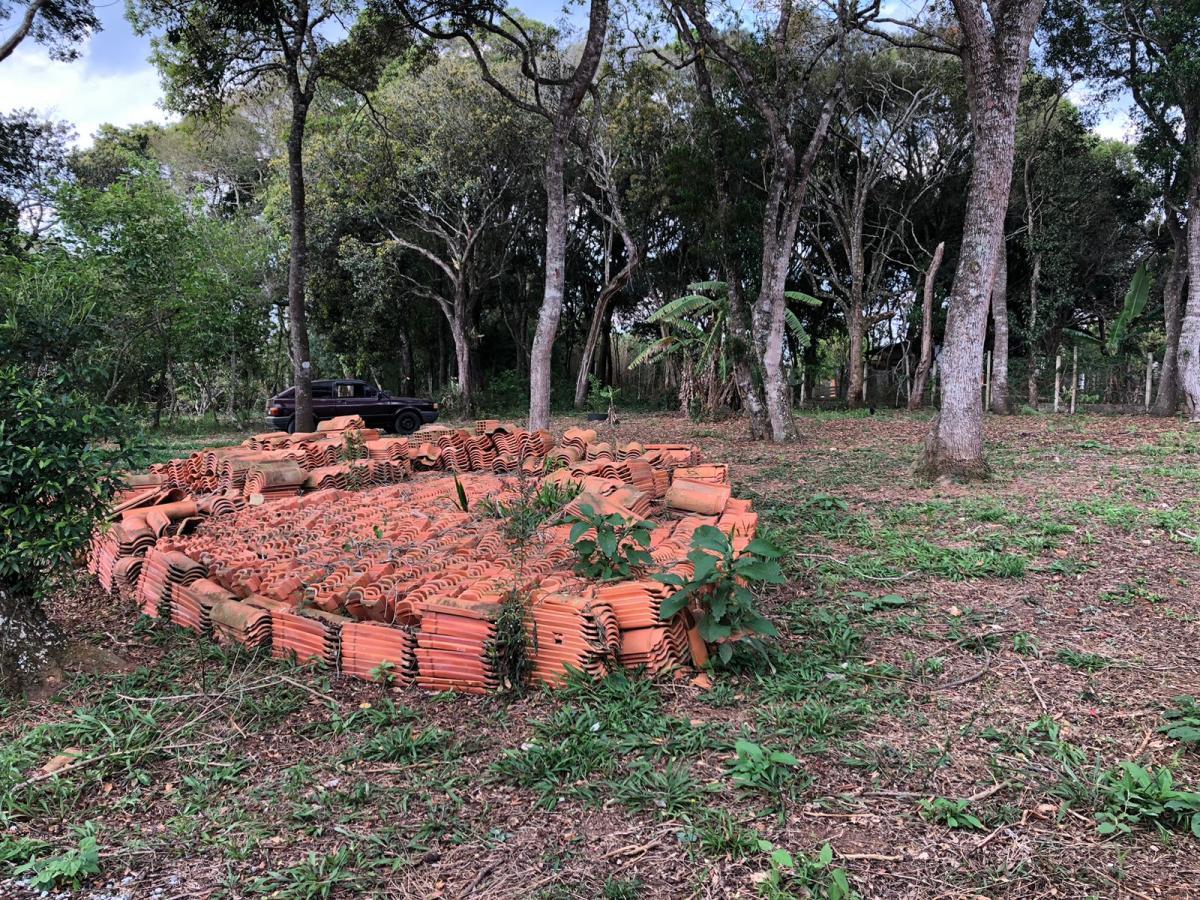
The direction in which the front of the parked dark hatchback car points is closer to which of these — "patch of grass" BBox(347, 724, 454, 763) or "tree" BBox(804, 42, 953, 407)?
the tree

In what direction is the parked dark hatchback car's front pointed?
to the viewer's right

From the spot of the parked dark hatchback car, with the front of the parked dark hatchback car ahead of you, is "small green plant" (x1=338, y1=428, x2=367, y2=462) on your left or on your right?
on your right

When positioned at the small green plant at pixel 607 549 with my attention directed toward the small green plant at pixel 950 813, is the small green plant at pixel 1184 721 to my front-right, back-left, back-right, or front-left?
front-left

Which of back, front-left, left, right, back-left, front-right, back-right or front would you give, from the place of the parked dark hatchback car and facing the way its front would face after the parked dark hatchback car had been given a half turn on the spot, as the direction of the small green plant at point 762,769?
left

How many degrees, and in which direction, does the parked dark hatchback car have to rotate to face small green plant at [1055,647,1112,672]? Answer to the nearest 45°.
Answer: approximately 90° to its right

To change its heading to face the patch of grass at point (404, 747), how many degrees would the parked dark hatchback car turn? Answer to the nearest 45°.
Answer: approximately 90° to its right

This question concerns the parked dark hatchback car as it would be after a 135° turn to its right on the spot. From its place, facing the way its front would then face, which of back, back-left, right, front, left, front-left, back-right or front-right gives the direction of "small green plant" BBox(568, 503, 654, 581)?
front-left

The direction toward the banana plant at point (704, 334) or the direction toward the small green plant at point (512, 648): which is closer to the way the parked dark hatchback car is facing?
the banana plant

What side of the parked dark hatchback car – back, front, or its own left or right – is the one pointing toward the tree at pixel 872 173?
front

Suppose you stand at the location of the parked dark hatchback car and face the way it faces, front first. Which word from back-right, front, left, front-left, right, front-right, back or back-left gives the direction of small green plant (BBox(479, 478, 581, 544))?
right

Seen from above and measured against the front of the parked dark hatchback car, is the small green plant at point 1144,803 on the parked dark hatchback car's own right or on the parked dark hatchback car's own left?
on the parked dark hatchback car's own right

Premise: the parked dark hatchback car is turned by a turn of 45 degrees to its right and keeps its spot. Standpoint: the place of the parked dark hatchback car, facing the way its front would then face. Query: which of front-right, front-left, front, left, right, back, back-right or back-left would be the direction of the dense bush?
front-right

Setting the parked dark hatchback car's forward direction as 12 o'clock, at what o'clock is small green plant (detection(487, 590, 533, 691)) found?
The small green plant is roughly at 3 o'clock from the parked dark hatchback car.
